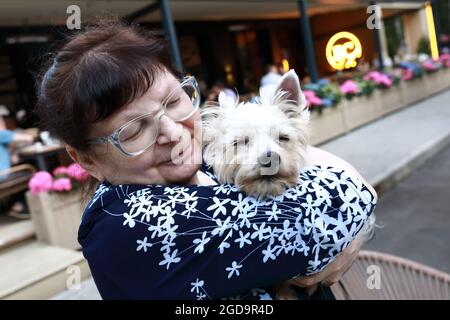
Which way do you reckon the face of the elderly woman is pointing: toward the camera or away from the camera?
toward the camera

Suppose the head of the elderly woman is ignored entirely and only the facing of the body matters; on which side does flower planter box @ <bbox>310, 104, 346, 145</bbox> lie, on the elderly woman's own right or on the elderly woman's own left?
on the elderly woman's own left

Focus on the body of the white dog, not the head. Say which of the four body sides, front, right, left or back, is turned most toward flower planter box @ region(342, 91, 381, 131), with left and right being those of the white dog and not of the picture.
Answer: back

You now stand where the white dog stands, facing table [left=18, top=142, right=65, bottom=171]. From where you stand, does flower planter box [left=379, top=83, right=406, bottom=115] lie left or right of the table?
right

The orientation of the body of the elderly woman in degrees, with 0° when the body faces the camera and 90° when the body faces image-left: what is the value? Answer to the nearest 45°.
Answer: approximately 315°

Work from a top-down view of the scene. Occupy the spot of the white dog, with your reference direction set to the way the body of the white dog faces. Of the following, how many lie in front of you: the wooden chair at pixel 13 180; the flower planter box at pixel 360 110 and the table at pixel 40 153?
0

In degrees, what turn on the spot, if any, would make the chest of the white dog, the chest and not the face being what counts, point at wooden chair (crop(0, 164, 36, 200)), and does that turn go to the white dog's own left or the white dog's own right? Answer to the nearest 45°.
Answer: approximately 135° to the white dog's own right

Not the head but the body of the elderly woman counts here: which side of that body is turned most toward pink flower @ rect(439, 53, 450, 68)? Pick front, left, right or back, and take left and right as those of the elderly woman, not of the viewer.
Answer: left

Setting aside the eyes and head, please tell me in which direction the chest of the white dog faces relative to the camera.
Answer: toward the camera

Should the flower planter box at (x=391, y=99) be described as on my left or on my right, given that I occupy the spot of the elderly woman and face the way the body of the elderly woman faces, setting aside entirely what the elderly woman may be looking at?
on my left

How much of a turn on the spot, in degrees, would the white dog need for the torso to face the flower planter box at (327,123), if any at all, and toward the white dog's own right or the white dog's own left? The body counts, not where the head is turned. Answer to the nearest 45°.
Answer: approximately 180°
